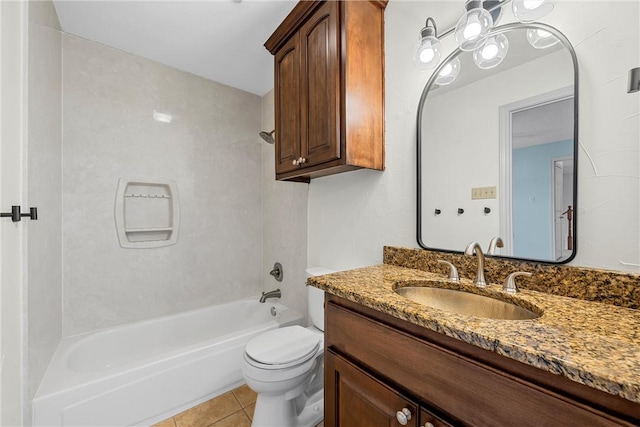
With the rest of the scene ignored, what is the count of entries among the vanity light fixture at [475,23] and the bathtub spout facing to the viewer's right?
0

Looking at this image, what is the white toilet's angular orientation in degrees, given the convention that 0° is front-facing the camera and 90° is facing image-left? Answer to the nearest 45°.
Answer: approximately 45°

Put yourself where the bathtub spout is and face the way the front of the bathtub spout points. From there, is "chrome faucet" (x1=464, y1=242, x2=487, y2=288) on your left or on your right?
on your left

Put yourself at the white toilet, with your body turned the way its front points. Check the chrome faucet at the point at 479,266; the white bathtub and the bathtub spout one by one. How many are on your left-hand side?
1

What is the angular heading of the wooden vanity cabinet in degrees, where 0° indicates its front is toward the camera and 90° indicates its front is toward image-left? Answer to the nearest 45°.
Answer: approximately 45°

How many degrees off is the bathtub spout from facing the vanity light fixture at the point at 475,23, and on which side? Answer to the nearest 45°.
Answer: approximately 90° to its left

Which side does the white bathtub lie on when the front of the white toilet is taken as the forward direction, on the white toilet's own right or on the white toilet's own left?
on the white toilet's own right

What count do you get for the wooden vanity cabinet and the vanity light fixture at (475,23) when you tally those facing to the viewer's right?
0
